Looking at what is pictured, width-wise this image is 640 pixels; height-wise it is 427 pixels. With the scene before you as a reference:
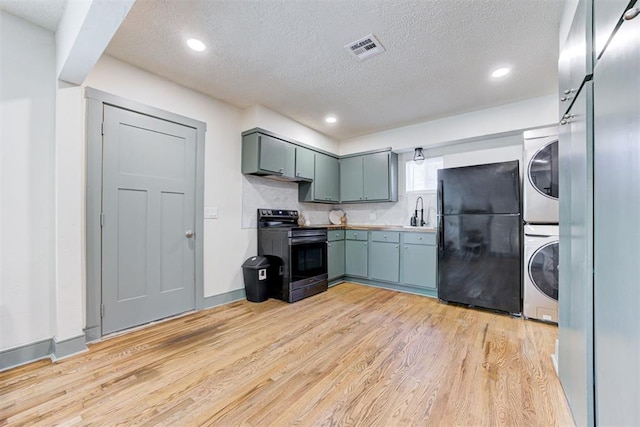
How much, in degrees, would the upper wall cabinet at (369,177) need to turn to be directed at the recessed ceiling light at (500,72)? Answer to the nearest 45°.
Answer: approximately 90° to its left

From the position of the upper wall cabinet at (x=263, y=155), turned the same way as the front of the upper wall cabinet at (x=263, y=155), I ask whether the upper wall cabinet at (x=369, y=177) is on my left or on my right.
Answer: on my left

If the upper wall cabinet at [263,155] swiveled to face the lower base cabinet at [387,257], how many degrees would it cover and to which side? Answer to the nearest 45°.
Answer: approximately 45° to its left

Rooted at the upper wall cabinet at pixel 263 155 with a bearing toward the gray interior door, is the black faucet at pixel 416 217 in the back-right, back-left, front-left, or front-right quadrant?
back-left
